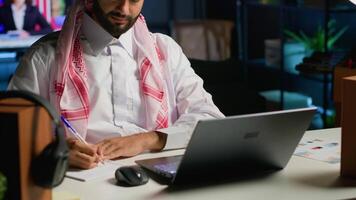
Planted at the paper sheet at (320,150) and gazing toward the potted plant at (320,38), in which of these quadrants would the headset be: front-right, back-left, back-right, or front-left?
back-left

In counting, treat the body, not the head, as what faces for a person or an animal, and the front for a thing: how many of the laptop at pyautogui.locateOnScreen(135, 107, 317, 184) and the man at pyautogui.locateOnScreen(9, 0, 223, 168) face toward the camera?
1

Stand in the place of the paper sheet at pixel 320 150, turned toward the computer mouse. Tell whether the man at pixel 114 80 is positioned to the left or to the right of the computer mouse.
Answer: right

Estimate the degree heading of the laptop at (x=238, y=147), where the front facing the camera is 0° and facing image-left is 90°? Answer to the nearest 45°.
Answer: approximately 135°

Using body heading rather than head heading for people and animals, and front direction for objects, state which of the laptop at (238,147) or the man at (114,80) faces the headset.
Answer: the man

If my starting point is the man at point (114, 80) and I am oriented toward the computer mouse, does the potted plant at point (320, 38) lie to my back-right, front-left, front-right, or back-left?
back-left

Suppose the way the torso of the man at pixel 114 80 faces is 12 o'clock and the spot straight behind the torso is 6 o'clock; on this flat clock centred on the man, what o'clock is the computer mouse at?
The computer mouse is roughly at 12 o'clock from the man.

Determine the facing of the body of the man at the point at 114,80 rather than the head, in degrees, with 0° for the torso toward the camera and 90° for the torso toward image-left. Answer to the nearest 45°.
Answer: approximately 0°
